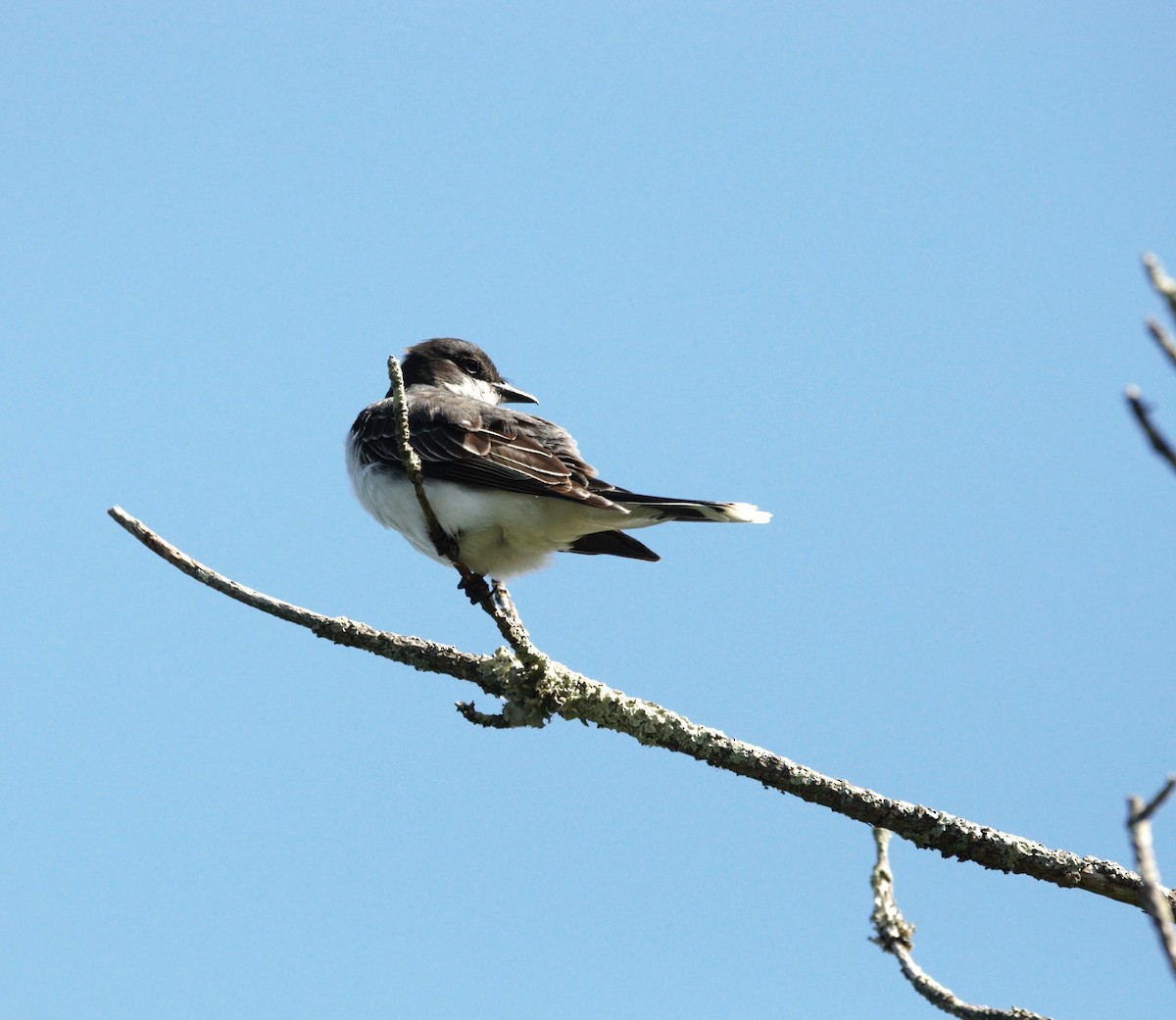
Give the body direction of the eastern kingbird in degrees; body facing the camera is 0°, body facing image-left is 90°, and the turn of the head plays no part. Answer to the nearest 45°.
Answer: approximately 90°
